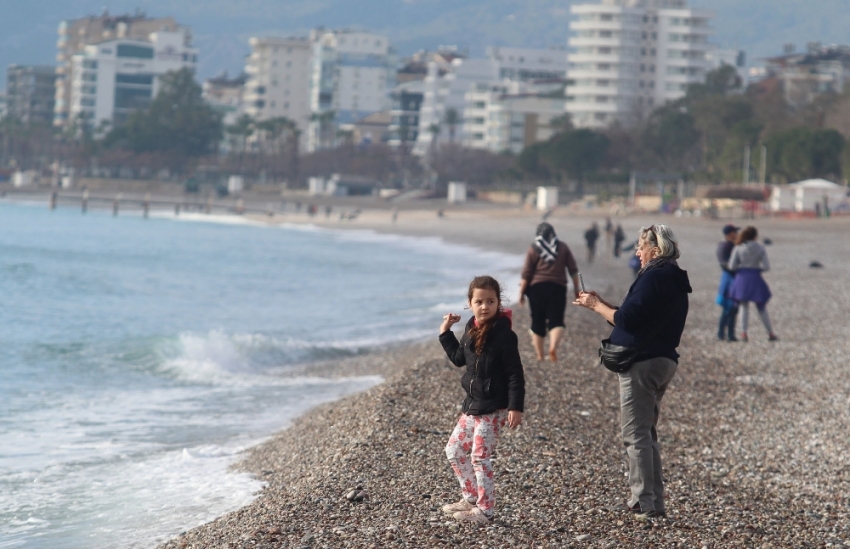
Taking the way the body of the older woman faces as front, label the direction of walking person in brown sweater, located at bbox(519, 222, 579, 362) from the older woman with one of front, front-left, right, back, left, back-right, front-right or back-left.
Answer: right

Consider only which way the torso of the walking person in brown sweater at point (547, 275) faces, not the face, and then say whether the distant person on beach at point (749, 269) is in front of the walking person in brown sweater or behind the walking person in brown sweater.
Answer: in front

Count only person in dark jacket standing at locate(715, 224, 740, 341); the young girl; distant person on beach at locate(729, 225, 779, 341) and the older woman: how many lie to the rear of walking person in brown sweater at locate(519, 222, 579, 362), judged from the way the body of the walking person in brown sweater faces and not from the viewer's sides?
2

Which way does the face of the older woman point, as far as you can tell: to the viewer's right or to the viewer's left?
to the viewer's left

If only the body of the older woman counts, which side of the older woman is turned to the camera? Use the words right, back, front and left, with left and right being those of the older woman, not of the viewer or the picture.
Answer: left

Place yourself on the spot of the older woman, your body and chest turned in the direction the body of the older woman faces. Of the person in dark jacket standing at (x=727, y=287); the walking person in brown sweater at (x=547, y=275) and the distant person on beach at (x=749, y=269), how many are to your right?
3

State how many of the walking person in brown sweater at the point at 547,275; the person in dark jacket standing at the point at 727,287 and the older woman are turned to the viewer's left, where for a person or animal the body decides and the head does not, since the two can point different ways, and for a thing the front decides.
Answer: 1

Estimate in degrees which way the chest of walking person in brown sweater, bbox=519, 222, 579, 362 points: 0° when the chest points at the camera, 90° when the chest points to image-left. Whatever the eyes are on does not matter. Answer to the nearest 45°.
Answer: approximately 180°

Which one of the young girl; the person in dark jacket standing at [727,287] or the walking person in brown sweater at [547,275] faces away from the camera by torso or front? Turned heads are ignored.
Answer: the walking person in brown sweater

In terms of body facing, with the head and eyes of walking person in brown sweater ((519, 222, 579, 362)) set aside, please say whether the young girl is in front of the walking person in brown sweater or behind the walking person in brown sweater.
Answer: behind
